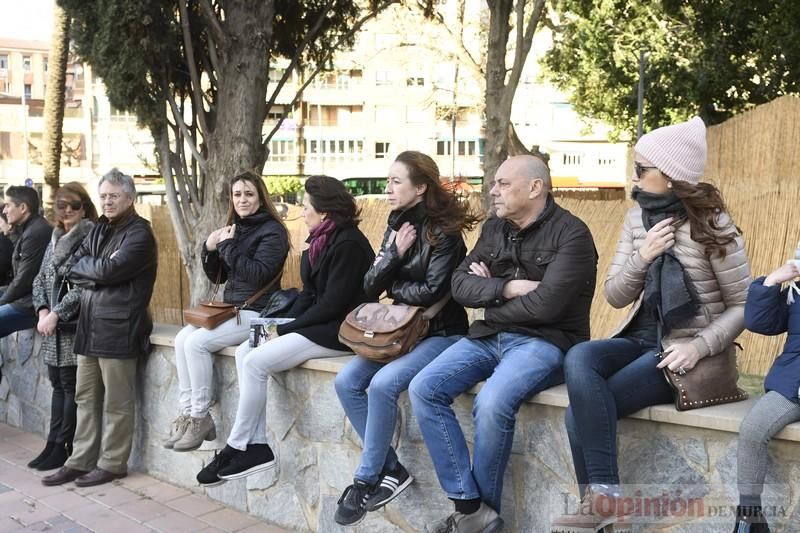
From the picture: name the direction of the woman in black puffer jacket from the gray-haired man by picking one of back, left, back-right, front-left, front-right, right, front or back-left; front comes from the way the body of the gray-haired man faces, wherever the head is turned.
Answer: left

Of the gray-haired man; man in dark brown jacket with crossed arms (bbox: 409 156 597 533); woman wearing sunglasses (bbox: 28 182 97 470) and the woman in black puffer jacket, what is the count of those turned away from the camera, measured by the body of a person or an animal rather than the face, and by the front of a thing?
0

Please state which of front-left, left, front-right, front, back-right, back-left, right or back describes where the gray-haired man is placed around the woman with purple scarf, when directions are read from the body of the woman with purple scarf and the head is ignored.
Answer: front-right

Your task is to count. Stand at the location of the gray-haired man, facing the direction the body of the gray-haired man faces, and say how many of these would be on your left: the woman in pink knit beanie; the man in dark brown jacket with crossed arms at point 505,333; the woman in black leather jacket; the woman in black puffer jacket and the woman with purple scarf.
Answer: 5

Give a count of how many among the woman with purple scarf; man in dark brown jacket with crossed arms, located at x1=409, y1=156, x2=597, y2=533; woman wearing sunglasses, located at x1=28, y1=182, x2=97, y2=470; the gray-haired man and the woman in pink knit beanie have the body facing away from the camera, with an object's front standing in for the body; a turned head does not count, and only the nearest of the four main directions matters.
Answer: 0

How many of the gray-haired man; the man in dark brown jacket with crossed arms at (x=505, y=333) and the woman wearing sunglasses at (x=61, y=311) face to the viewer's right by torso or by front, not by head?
0

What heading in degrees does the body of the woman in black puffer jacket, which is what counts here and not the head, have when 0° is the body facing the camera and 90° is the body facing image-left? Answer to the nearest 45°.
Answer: approximately 45°

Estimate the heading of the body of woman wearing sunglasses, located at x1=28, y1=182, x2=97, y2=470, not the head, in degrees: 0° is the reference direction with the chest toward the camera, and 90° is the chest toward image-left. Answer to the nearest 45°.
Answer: approximately 45°

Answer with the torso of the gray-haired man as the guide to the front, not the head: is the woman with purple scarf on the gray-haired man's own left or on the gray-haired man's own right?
on the gray-haired man's own left

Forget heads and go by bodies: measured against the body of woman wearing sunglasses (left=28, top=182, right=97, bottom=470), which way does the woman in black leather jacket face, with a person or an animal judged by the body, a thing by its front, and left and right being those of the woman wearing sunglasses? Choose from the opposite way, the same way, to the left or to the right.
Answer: the same way

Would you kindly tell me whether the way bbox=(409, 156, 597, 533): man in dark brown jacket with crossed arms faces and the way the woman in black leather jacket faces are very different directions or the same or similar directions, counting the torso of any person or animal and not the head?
same or similar directions

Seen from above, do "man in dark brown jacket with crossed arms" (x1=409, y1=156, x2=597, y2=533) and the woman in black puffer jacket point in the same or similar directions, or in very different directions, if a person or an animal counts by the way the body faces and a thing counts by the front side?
same or similar directions

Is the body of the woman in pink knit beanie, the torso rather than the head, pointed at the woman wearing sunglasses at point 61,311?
no

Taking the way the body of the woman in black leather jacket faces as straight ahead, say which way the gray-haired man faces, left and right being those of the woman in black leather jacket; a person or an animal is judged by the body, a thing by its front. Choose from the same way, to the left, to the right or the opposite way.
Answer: the same way

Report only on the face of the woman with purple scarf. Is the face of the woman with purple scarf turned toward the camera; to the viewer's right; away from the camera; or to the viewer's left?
to the viewer's left

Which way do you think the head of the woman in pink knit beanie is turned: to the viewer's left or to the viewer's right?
to the viewer's left

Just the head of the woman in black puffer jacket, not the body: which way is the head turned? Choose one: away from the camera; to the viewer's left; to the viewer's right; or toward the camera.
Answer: toward the camera
